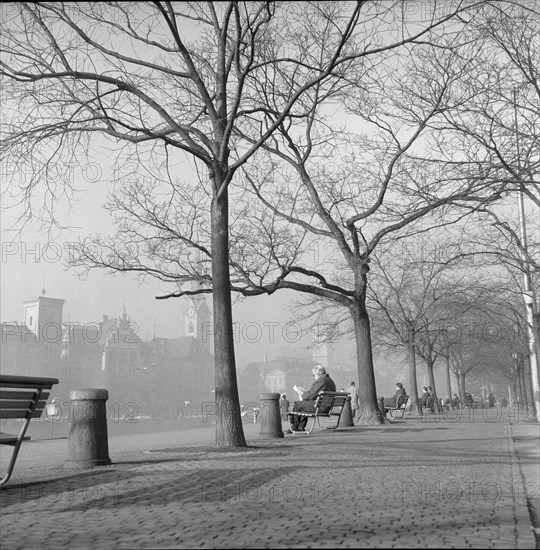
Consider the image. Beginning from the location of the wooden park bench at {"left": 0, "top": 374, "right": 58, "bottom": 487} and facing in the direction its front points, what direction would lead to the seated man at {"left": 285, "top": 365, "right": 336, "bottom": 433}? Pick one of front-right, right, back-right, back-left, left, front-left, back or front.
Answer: right

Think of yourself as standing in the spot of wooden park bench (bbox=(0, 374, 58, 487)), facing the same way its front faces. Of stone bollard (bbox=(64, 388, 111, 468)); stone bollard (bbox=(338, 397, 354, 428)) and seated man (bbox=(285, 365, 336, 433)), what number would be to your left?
0

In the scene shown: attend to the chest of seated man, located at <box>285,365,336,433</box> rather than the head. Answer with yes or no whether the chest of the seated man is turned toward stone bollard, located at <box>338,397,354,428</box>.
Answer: no

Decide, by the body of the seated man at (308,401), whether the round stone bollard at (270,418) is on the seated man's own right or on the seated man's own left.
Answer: on the seated man's own left

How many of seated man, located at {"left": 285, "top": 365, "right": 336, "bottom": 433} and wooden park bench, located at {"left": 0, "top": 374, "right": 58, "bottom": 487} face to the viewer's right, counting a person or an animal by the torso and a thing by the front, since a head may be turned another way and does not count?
0

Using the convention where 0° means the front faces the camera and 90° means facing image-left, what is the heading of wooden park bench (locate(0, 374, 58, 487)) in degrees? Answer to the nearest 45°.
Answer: approximately 135°

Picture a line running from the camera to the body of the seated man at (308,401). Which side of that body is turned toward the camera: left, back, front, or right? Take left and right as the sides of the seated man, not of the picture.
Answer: left

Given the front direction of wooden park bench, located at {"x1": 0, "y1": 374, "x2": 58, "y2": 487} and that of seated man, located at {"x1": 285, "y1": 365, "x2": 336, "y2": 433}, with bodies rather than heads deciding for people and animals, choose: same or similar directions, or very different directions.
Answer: same or similar directions

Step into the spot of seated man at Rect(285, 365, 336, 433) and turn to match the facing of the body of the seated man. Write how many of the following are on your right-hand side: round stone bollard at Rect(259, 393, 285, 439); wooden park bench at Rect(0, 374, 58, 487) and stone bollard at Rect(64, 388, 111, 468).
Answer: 0

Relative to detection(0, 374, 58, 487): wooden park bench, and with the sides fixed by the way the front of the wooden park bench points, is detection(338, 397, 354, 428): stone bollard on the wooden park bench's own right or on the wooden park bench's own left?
on the wooden park bench's own right
